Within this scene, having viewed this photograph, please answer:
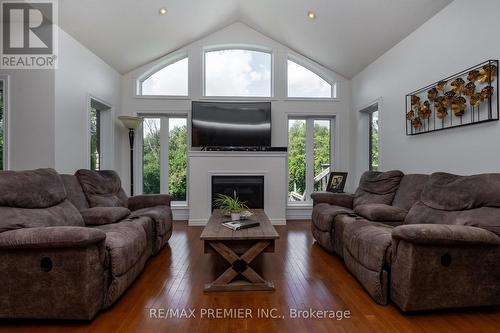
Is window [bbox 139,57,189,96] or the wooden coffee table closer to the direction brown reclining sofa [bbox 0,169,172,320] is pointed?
the wooden coffee table

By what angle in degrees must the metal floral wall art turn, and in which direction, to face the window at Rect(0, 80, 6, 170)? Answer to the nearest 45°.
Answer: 0° — it already faces it

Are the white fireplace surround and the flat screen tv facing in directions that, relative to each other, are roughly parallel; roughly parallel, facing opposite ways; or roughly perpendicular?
roughly parallel

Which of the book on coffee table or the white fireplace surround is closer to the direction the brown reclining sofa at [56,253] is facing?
the book on coffee table

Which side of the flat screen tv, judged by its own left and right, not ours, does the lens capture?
front

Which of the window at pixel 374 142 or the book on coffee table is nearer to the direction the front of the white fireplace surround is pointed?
the book on coffee table

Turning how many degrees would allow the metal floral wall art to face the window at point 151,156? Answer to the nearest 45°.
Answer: approximately 45° to its right

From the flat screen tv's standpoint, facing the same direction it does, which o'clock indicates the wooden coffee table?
The wooden coffee table is roughly at 12 o'clock from the flat screen tv.

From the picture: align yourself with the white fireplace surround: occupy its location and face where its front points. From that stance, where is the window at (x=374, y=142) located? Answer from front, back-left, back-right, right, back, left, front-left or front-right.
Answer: left

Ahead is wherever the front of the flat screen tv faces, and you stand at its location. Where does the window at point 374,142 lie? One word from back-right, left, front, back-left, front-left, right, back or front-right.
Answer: left

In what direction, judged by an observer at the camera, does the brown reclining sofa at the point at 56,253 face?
facing the viewer and to the right of the viewer

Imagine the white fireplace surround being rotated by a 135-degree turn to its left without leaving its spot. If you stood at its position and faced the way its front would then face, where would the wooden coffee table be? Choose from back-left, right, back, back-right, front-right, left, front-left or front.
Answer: back-right

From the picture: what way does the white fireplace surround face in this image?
toward the camera

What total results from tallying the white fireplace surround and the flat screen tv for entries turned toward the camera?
2

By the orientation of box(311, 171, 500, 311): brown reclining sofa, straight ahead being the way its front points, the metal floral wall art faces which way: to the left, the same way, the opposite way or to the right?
the same way

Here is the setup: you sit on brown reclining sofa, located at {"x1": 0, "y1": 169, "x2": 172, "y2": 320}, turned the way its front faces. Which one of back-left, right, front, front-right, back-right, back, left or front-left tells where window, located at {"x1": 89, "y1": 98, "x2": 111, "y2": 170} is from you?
back-left

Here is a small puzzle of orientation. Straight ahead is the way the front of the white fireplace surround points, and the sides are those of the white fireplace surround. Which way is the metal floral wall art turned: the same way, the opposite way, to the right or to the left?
to the right

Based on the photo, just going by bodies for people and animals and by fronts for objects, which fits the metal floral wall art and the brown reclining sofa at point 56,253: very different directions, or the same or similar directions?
very different directions
